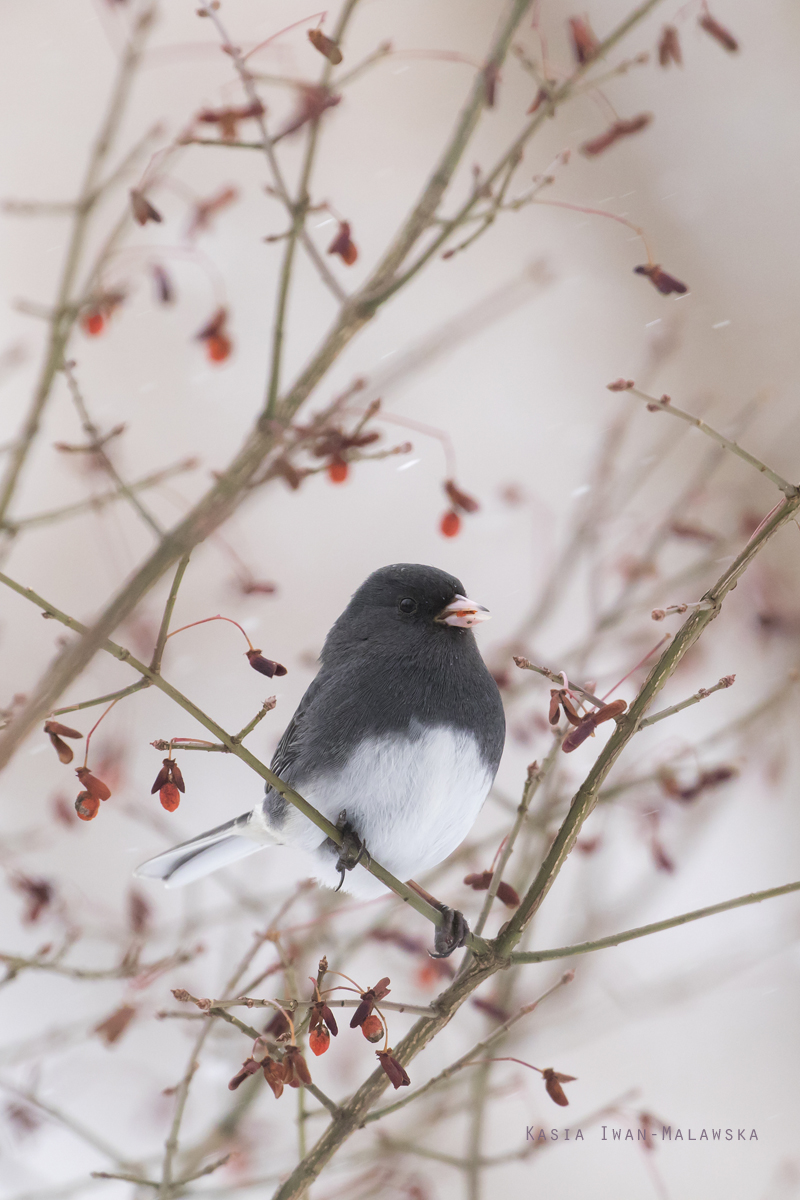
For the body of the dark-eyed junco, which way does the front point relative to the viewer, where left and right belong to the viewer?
facing the viewer and to the right of the viewer
